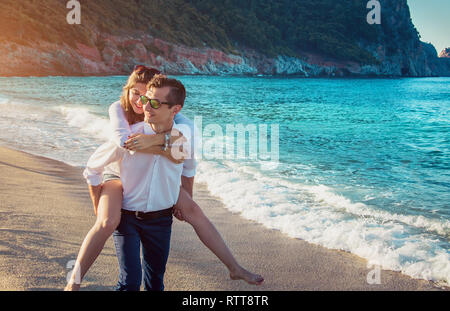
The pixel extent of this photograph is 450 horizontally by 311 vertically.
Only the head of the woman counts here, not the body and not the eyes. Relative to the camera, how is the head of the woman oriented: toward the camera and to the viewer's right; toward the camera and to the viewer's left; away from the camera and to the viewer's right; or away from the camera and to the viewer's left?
toward the camera and to the viewer's right

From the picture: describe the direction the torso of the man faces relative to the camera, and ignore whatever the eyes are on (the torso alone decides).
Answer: toward the camera
